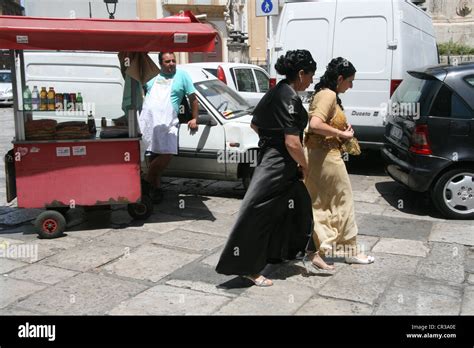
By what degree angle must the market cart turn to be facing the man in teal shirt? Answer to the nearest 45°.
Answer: approximately 135° to its left

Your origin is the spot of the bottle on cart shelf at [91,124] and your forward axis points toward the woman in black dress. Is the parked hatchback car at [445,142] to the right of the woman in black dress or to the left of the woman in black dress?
left

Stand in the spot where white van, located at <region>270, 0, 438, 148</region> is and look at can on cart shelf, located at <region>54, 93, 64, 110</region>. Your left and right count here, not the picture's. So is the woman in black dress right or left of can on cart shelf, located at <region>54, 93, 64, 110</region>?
left

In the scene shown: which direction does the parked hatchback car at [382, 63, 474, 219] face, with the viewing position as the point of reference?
facing away from the viewer and to the right of the viewer

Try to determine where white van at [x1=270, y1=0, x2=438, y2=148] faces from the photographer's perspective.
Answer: facing away from the viewer and to the right of the viewer

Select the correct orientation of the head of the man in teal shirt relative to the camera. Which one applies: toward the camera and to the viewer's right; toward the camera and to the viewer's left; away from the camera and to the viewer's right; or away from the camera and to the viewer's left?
toward the camera and to the viewer's right

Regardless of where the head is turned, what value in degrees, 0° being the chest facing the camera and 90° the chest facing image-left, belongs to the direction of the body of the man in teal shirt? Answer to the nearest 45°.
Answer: approximately 45°

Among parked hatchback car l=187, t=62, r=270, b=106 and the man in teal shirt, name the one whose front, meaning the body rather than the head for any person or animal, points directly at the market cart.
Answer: the man in teal shirt

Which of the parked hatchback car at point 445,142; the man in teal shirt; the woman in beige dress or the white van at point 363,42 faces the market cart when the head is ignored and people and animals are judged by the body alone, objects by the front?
the man in teal shirt

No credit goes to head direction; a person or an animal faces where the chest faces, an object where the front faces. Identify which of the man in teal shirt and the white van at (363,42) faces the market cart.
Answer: the man in teal shirt

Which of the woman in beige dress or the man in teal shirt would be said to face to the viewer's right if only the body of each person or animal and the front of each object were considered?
the woman in beige dress
